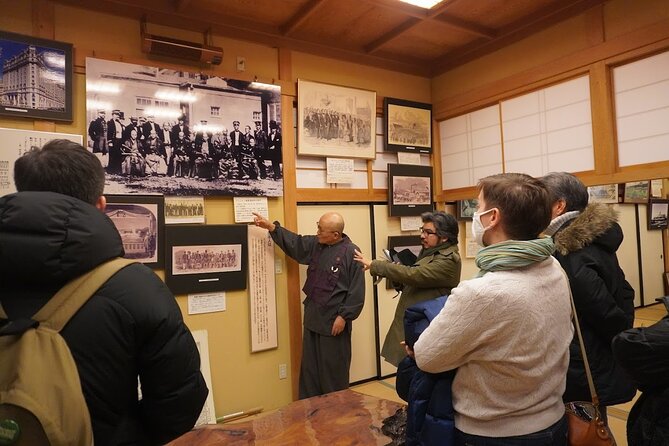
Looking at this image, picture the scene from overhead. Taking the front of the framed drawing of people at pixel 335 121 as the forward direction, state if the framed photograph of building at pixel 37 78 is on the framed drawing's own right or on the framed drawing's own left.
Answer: on the framed drawing's own right

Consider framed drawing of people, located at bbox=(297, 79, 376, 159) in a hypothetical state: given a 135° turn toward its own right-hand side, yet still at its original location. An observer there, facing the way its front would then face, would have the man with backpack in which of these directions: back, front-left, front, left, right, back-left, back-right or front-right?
left

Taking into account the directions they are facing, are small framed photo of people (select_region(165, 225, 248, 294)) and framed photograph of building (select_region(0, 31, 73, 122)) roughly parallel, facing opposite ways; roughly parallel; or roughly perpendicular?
roughly parallel

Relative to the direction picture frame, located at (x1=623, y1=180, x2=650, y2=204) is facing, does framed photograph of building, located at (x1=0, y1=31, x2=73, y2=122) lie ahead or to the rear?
ahead

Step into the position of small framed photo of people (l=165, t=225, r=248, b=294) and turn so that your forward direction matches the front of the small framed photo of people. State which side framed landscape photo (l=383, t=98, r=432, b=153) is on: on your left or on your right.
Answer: on your left

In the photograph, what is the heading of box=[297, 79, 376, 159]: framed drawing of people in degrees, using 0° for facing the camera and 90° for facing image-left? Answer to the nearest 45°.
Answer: approximately 315°

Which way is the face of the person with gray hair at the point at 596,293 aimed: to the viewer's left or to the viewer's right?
to the viewer's left

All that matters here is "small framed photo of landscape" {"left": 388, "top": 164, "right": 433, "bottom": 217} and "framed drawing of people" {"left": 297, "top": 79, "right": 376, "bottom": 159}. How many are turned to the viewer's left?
0

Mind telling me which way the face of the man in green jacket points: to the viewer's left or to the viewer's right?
to the viewer's left

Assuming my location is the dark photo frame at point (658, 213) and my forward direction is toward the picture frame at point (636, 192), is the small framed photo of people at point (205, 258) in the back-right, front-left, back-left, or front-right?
front-left

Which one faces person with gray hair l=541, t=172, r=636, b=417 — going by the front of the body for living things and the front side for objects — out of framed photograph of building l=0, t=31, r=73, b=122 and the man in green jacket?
the framed photograph of building

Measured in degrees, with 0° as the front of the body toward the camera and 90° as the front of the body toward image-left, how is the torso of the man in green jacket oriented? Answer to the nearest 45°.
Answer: approximately 90°
